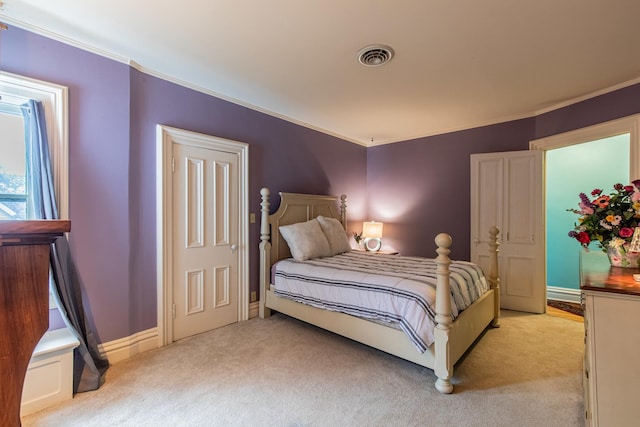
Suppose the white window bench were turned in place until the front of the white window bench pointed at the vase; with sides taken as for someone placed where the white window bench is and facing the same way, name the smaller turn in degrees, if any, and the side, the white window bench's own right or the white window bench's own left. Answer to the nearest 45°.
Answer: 0° — it already faces it

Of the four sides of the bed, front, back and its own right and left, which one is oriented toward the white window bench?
right

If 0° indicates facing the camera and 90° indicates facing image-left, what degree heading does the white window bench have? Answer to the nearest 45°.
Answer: approximately 315°

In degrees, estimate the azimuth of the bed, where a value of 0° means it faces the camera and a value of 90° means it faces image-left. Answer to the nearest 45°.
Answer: approximately 315°
